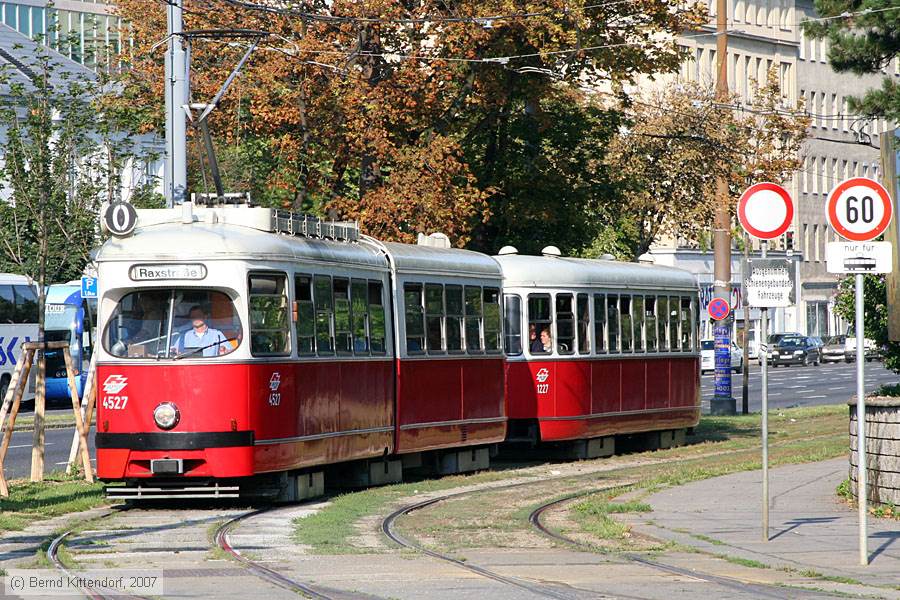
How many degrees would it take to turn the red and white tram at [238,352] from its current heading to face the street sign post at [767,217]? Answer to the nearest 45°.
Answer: approximately 90° to its left

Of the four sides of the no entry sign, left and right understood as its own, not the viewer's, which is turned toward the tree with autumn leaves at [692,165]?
back

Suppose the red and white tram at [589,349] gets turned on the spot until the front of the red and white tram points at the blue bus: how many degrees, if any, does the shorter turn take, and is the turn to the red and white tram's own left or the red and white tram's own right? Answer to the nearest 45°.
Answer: approximately 90° to the red and white tram's own right

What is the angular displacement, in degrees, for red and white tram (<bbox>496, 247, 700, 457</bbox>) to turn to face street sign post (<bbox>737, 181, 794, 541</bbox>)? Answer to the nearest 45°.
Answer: approximately 45° to its left

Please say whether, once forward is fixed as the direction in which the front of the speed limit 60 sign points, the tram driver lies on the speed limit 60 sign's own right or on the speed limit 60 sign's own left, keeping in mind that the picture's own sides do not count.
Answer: on the speed limit 60 sign's own right

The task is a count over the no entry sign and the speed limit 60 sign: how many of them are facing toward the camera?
2

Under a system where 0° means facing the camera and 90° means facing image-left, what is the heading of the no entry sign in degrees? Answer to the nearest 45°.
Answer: approximately 0°

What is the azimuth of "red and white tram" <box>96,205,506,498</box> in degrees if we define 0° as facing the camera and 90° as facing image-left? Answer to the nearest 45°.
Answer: approximately 45°

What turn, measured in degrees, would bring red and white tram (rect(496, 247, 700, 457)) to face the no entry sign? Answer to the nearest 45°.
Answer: approximately 45° to its left
